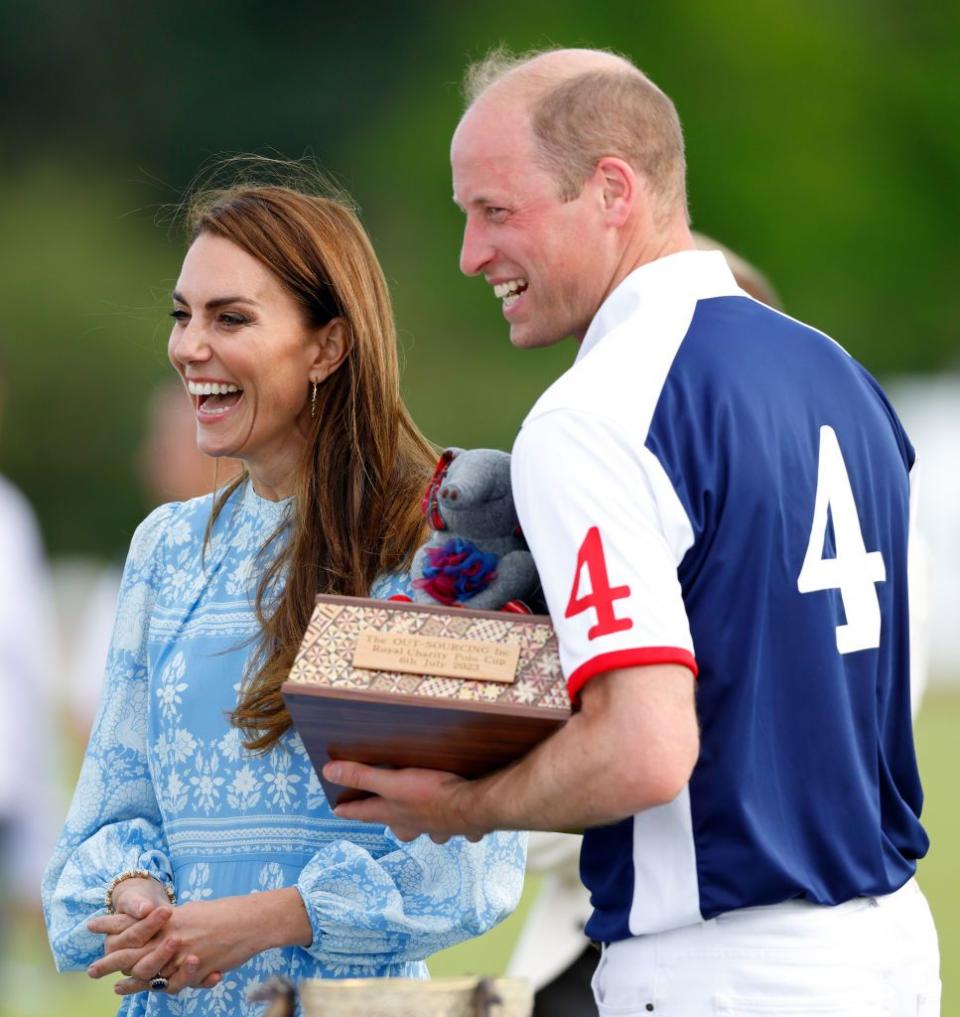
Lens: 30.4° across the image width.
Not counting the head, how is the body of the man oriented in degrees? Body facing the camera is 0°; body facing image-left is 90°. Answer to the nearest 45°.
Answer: approximately 135°

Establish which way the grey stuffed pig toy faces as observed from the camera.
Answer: facing the viewer and to the left of the viewer

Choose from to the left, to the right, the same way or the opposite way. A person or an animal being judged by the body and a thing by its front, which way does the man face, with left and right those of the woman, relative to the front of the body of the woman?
to the right

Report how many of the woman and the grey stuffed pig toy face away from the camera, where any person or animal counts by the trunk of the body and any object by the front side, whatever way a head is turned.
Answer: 0

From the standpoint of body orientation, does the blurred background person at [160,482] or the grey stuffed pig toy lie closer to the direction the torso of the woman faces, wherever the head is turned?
the grey stuffed pig toy

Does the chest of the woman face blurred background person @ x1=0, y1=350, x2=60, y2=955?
no

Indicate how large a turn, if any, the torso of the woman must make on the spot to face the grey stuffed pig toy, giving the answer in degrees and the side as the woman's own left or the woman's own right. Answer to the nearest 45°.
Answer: approximately 90° to the woman's own left

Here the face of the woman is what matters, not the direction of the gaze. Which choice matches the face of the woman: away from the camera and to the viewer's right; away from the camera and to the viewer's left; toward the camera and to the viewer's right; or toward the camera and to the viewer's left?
toward the camera and to the viewer's left

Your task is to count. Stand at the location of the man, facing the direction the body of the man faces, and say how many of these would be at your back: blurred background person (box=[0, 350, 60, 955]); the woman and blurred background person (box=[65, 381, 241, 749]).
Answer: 0

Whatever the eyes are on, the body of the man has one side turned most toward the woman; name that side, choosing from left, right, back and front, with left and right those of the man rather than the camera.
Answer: front

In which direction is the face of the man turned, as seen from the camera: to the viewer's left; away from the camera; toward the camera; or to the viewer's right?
to the viewer's left
